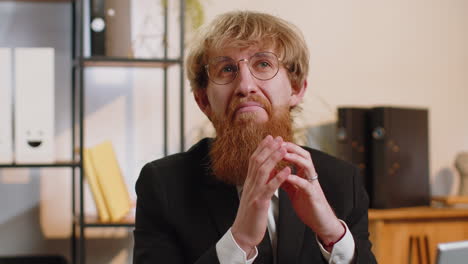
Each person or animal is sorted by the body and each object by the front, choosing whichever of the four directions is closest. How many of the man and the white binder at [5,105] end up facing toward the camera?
2

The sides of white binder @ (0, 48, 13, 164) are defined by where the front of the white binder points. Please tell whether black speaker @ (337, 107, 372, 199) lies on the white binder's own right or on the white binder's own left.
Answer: on the white binder's own left

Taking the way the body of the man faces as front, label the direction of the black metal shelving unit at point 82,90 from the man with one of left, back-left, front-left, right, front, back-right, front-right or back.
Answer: back-right

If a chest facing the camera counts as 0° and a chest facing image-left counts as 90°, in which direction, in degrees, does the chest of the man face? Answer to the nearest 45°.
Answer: approximately 0°

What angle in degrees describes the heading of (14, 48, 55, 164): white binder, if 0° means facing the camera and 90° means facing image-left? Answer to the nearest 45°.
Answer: approximately 0°

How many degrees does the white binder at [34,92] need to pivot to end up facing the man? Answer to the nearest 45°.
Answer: approximately 45° to its left

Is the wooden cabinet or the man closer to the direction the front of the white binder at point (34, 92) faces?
the man

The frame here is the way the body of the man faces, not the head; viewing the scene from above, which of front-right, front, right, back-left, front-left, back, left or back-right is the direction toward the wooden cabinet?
back-left

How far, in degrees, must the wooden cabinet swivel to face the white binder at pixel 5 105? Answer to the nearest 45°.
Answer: approximately 45° to its right
